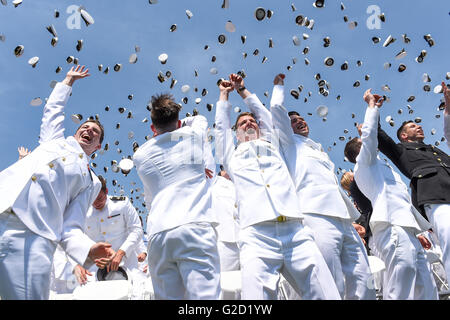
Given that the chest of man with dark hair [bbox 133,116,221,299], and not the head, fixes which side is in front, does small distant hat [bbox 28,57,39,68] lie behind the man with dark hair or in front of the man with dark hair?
in front

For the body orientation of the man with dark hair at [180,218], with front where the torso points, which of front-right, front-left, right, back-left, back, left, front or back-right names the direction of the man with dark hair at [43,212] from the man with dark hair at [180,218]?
left

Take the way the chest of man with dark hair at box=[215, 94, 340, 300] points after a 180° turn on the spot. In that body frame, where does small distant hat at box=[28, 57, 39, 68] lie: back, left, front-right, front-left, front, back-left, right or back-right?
front-left

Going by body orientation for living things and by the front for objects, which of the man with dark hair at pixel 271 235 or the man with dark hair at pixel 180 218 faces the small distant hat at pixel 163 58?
the man with dark hair at pixel 180 218

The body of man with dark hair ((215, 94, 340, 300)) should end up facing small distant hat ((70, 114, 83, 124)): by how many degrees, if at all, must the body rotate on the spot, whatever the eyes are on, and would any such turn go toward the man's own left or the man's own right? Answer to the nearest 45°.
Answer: approximately 135° to the man's own right

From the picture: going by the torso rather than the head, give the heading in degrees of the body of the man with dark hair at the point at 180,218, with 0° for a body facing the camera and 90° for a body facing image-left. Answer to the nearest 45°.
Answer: approximately 180°

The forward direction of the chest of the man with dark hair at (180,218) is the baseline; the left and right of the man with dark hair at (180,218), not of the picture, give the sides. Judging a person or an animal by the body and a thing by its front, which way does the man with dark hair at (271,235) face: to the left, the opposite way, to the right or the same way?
the opposite way

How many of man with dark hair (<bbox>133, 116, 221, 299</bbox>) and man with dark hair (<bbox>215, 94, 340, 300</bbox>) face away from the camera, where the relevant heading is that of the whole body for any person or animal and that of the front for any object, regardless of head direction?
1
